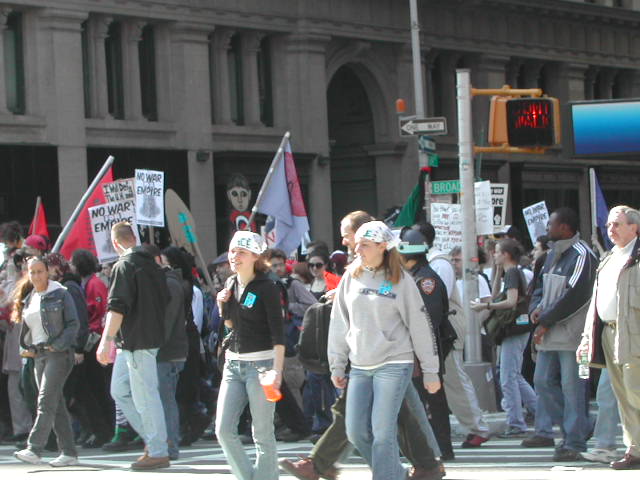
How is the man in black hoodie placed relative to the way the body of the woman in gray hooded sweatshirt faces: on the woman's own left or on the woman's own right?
on the woman's own right

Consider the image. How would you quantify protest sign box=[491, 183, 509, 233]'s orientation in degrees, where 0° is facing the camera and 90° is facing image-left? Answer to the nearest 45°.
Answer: approximately 0°

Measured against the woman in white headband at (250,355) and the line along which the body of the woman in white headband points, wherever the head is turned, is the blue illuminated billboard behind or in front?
behind

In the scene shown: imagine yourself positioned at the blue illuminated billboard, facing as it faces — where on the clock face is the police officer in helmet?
The police officer in helmet is roughly at 1 o'clock from the blue illuminated billboard.
